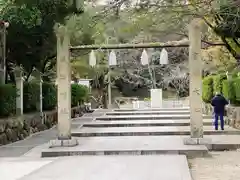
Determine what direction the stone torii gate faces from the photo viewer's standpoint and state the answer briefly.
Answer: facing the viewer

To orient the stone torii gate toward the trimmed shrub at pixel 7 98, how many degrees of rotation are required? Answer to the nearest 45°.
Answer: approximately 90° to its right

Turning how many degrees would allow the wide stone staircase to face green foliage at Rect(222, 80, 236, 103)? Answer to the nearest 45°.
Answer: approximately 135° to its left

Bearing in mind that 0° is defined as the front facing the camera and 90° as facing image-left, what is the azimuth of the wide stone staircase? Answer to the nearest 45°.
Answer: approximately 0°

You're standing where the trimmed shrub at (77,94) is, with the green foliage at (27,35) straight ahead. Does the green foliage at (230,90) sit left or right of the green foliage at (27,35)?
left

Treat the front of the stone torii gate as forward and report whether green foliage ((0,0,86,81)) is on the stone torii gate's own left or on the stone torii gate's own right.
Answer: on the stone torii gate's own right

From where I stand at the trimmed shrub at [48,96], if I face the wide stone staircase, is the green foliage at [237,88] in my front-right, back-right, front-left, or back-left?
front-left

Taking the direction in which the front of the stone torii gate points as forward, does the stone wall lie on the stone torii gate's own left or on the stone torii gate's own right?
on the stone torii gate's own right

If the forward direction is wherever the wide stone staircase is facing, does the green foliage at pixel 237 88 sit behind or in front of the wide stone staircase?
behind
